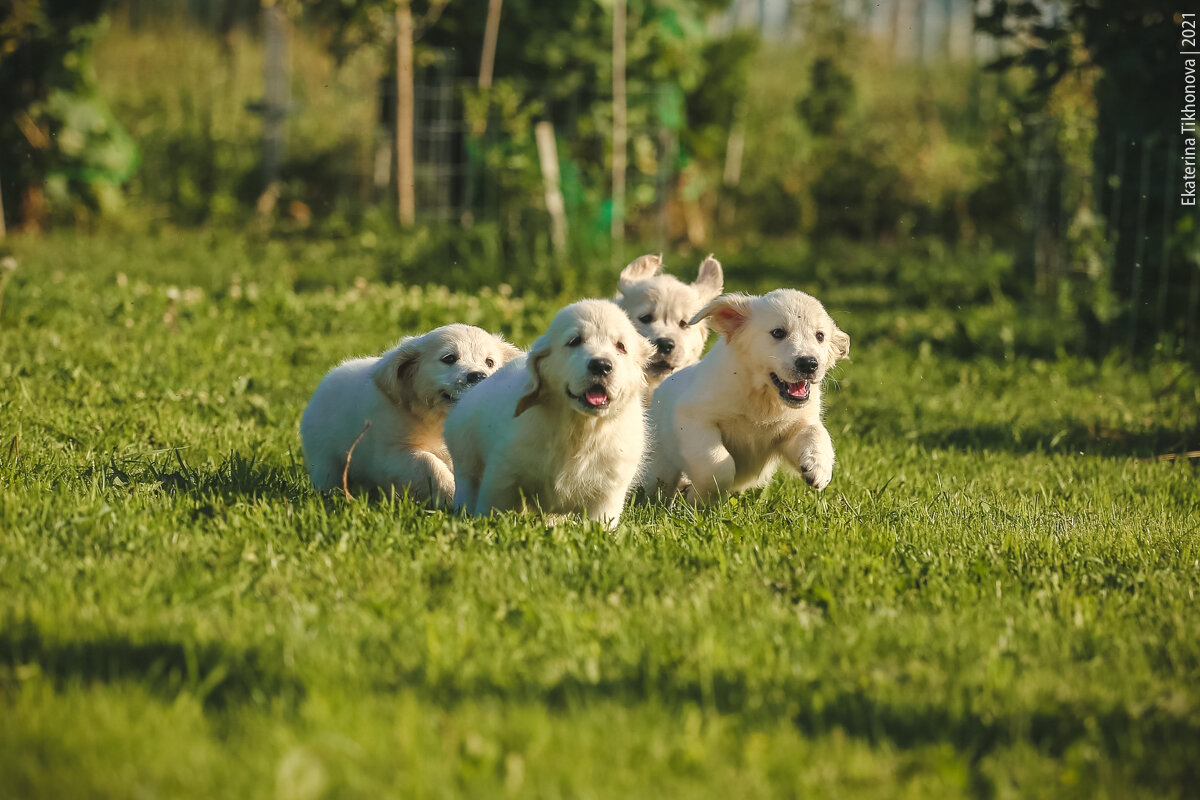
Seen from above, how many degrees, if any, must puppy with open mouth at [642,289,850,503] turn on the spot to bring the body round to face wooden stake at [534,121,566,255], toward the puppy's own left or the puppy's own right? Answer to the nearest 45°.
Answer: approximately 135° to the puppy's own left

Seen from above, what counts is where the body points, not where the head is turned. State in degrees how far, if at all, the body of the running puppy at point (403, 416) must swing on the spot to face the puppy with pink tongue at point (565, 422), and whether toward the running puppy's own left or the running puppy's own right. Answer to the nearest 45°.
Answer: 0° — it already faces it

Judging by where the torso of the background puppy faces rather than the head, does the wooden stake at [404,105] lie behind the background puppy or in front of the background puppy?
behind

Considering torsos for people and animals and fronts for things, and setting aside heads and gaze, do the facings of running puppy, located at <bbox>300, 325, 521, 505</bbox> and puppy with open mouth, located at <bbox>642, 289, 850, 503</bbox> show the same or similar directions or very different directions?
same or similar directions

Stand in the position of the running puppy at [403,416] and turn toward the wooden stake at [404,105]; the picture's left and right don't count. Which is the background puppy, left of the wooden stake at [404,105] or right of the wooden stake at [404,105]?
right

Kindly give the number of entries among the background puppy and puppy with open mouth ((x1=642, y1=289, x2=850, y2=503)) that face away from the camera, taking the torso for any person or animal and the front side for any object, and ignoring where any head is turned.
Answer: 0

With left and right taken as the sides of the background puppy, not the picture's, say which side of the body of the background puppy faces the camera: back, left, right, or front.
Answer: front

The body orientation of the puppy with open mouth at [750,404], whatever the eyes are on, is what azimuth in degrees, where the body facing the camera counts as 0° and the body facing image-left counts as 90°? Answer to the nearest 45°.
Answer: approximately 315°

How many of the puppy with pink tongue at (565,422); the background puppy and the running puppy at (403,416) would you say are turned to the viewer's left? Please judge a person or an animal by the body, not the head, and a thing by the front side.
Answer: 0

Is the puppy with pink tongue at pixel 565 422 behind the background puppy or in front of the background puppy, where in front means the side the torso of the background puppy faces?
in front

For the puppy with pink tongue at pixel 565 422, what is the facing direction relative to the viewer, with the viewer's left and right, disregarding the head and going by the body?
facing the viewer and to the right of the viewer

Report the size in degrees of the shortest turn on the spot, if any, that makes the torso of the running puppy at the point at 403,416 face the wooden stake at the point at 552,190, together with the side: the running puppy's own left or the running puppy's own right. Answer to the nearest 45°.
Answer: approximately 135° to the running puppy's own left

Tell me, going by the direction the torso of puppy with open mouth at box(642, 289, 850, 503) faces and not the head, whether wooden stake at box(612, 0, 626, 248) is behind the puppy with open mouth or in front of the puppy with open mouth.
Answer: behind
